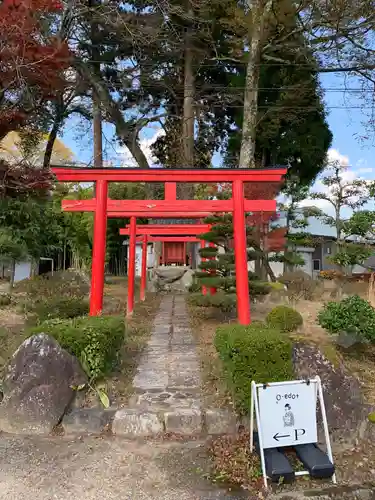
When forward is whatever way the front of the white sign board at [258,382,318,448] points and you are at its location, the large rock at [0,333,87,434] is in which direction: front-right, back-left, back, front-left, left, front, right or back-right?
right

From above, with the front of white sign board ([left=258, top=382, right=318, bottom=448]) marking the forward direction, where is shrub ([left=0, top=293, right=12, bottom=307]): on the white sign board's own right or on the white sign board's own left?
on the white sign board's own right

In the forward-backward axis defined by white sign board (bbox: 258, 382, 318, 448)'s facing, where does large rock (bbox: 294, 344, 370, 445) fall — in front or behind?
behind

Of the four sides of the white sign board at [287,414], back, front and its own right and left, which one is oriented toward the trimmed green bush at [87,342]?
right

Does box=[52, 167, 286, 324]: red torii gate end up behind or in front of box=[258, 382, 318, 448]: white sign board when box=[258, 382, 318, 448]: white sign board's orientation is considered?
behind

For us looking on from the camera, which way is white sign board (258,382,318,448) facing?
facing the viewer

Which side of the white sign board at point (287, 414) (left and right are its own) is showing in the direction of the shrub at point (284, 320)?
back

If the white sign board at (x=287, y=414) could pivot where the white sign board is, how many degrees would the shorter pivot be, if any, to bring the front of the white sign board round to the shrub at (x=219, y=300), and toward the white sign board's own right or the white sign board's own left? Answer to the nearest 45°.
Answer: approximately 180°

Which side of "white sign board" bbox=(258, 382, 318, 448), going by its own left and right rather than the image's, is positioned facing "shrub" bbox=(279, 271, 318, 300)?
back
